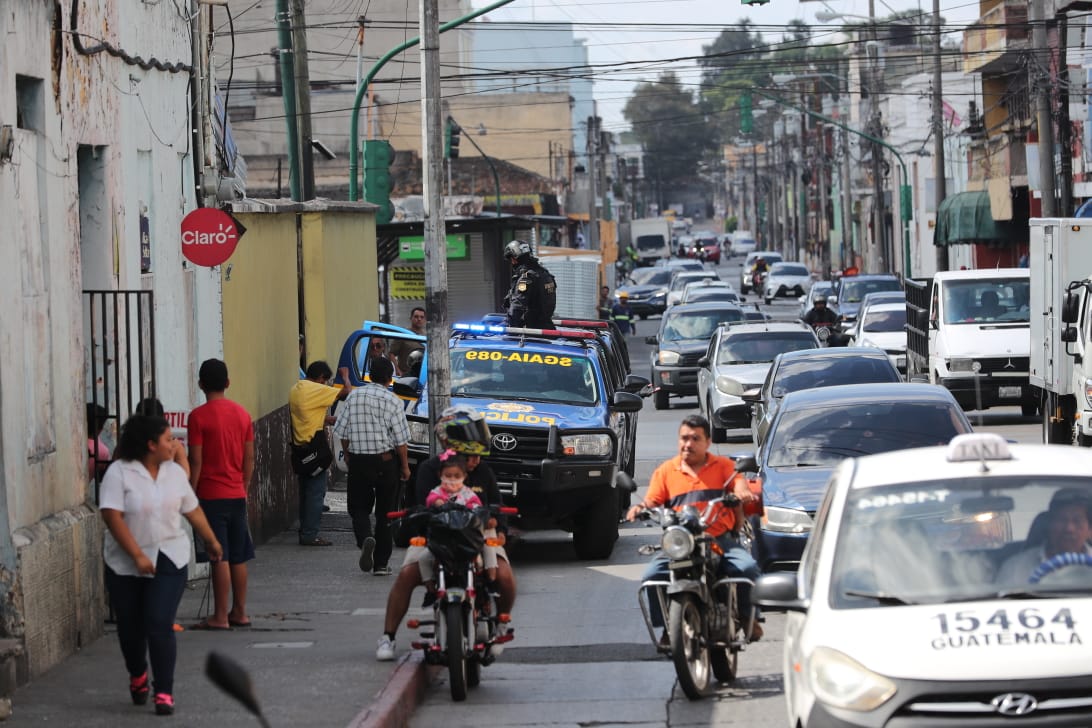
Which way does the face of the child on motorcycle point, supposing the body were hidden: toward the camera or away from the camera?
toward the camera

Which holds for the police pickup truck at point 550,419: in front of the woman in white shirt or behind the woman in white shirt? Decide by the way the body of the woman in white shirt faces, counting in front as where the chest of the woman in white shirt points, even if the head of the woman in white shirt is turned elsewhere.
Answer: behind

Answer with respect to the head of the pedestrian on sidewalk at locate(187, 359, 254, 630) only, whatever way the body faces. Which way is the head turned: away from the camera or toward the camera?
away from the camera

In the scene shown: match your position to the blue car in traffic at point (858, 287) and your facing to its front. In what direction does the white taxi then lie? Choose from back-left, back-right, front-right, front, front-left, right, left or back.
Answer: front

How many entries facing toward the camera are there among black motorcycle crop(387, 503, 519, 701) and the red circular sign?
2

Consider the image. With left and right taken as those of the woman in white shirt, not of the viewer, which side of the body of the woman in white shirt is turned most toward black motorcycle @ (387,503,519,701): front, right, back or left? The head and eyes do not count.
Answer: left

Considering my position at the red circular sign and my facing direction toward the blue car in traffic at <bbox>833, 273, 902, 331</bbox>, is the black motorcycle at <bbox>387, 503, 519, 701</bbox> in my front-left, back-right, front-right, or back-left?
back-right

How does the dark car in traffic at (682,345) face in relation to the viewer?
toward the camera

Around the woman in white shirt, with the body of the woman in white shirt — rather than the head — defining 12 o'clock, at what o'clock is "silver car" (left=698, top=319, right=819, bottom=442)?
The silver car is roughly at 7 o'clock from the woman in white shirt.

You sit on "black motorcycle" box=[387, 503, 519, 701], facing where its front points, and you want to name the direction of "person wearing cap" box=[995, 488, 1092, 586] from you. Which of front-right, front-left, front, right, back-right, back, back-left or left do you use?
front-left

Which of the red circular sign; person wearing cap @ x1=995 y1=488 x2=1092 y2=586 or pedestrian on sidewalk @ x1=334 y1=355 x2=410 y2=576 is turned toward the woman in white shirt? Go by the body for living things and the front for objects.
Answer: the red circular sign

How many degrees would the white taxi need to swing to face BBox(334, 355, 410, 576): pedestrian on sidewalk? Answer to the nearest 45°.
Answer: approximately 135° to its right

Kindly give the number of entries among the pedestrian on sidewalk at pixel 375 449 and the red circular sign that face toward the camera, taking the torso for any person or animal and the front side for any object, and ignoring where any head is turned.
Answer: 1

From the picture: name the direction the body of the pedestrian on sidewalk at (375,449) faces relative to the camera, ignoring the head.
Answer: away from the camera

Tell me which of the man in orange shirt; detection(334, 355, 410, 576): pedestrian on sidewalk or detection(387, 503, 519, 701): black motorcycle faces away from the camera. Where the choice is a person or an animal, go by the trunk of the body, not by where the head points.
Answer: the pedestrian on sidewalk

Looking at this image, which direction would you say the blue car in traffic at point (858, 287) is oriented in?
toward the camera
